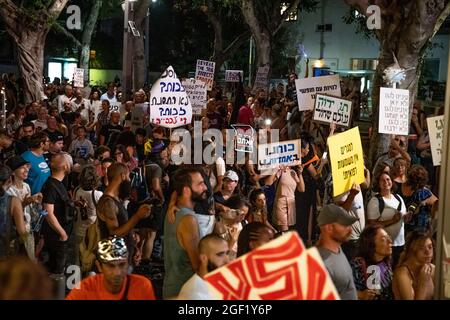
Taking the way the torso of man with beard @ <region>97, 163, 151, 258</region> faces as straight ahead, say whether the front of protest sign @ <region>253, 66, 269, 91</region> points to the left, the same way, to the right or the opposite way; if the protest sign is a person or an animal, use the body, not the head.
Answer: to the right

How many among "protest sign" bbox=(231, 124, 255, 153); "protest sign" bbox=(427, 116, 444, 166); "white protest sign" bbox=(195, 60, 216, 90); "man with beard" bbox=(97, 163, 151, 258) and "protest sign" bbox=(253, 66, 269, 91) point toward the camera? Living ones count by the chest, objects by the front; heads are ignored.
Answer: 4

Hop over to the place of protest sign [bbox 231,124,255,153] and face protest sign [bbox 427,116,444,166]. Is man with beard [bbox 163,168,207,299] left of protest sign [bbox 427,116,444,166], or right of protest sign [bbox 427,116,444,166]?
right

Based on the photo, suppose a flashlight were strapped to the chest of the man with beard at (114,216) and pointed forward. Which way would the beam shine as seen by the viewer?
to the viewer's right

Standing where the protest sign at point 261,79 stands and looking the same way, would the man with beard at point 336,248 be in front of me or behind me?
in front

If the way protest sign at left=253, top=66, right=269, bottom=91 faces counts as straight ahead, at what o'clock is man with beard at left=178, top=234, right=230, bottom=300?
The man with beard is roughly at 12 o'clock from the protest sign.

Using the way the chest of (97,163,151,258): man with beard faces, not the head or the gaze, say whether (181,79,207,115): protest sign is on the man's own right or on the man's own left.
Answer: on the man's own left

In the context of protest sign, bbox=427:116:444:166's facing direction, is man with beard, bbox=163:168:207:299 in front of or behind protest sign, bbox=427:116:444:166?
in front

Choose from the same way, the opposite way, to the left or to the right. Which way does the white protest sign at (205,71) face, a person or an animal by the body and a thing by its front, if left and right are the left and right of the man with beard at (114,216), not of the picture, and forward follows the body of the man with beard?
to the right

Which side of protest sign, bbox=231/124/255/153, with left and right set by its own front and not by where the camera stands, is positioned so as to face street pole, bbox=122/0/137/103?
back
